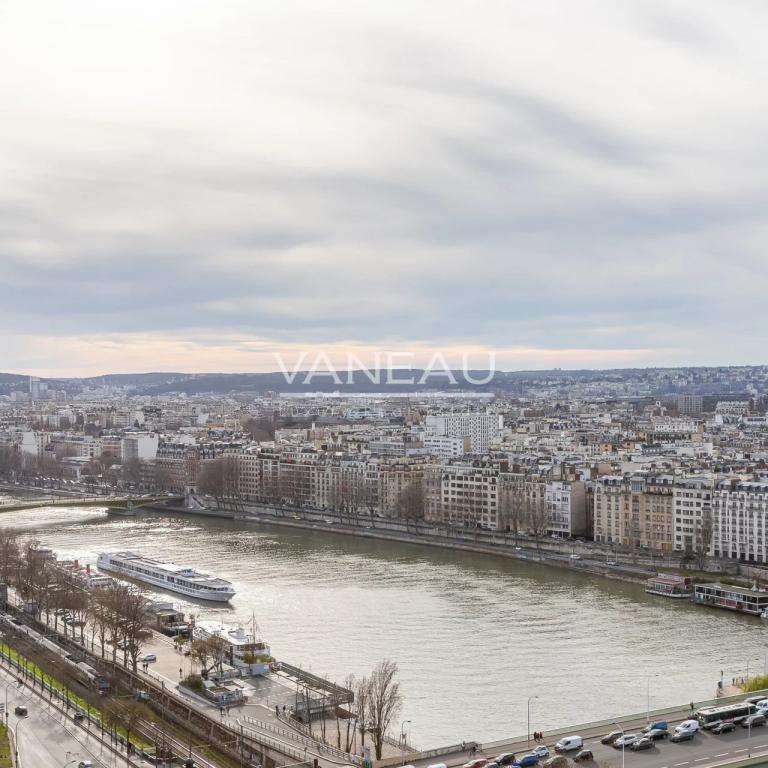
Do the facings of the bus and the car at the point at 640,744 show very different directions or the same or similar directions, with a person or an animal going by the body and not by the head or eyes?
same or similar directions

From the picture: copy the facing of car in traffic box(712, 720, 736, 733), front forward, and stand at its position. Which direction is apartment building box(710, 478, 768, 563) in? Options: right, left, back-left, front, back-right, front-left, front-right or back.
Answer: back-right

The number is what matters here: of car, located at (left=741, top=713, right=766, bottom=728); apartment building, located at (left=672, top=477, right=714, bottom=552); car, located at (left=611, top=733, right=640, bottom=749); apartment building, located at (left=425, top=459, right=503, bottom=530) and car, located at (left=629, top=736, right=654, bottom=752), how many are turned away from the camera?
0

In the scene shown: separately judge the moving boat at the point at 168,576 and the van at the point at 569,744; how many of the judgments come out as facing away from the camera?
0

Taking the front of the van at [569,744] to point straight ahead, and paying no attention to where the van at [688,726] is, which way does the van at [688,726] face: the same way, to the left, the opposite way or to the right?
the same way

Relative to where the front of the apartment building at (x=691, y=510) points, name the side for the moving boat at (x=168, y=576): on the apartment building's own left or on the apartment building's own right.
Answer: on the apartment building's own right

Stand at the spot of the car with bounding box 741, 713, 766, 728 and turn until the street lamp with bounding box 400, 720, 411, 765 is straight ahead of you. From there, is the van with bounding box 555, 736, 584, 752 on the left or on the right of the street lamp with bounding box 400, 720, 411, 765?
left

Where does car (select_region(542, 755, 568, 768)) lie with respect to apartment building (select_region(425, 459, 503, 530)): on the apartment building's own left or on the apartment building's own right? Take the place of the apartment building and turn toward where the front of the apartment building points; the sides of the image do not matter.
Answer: on the apartment building's own left

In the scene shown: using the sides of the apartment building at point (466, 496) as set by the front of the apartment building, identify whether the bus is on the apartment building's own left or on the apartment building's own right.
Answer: on the apartment building's own left

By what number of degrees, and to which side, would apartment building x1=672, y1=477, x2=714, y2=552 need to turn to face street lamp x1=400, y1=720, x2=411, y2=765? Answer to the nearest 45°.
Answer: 0° — it already faces it

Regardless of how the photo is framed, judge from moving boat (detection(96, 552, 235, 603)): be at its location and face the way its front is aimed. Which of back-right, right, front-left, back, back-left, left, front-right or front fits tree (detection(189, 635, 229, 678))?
front-right

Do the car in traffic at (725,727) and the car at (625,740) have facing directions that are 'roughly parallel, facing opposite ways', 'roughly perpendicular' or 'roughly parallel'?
roughly parallel

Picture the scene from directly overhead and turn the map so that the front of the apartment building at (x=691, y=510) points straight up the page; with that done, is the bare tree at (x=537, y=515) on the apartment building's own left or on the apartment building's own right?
on the apartment building's own right

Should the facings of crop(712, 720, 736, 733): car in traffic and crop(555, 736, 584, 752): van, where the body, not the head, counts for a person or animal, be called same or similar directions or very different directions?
same or similar directions

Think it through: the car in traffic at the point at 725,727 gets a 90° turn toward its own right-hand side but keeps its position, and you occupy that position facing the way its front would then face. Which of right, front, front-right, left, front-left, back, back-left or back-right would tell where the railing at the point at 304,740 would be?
front-left

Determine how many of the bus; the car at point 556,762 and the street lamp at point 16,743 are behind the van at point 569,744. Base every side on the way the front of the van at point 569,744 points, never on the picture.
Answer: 1

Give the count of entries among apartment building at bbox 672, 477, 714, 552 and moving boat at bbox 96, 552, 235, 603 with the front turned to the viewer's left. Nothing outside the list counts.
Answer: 0

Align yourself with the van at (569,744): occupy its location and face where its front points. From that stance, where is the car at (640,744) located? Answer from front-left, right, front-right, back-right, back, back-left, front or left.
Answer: back-left

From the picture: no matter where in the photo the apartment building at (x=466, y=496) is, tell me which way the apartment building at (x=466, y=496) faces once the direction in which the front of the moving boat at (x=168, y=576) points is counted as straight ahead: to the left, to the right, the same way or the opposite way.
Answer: to the right
